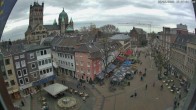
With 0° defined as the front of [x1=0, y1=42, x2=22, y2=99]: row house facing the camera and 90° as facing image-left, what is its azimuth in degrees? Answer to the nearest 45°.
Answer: approximately 315°

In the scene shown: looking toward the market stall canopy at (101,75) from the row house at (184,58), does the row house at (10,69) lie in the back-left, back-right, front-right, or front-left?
front-left

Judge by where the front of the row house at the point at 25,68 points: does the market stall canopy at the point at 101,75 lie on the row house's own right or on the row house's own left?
on the row house's own left

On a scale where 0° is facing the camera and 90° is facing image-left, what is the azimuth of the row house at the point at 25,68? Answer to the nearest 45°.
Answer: approximately 315°

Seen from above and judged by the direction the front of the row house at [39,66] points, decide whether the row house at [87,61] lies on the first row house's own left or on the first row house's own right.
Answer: on the first row house's own left

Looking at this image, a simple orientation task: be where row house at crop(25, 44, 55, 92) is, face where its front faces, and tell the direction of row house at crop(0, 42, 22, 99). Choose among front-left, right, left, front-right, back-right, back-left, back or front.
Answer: right

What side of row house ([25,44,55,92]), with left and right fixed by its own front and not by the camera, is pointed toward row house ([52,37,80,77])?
left

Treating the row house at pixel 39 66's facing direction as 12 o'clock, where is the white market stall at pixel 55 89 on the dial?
The white market stall is roughly at 1 o'clock from the row house.

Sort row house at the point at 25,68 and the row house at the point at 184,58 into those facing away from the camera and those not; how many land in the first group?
0

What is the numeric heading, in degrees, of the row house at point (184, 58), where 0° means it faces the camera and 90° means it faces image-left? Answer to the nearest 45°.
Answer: approximately 45°

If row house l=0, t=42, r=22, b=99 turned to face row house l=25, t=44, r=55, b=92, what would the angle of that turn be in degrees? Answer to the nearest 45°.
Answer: approximately 90° to its left

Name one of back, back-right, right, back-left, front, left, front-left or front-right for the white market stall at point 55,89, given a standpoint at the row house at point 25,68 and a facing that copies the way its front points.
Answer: front

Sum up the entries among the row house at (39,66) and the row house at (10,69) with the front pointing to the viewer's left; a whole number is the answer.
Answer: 0

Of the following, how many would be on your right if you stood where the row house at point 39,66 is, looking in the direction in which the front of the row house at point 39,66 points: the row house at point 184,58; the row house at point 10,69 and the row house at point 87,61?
1

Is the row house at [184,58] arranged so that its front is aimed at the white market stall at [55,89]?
yes
